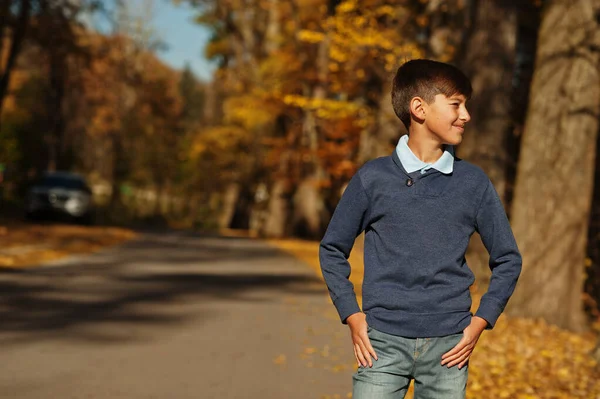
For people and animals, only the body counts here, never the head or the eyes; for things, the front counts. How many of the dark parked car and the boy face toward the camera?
2

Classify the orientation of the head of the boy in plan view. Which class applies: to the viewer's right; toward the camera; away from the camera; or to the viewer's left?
to the viewer's right

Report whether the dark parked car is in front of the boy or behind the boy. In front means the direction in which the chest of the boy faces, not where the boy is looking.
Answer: behind

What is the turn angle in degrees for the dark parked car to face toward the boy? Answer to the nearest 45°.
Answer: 0° — it already faces them

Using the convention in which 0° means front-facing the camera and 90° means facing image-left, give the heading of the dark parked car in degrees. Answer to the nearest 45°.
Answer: approximately 0°

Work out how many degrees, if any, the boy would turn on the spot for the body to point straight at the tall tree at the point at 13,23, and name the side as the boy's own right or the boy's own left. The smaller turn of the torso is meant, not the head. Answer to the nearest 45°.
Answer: approximately 135° to the boy's own right
